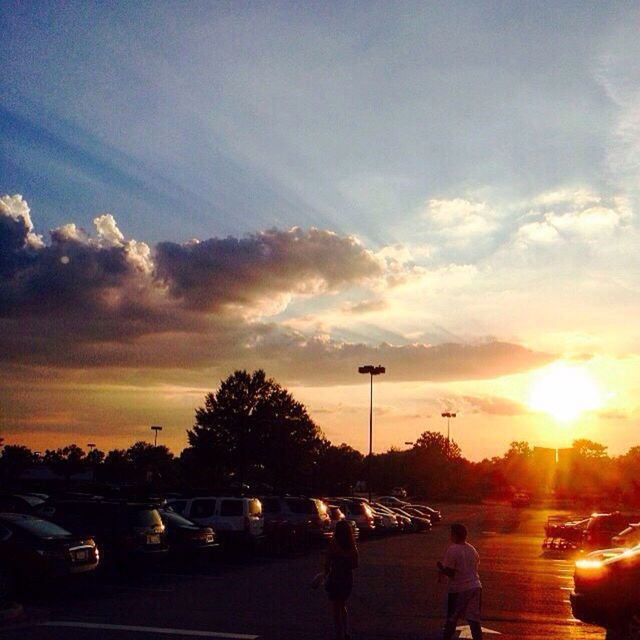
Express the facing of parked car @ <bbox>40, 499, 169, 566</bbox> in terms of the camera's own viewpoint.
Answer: facing away from the viewer and to the left of the viewer

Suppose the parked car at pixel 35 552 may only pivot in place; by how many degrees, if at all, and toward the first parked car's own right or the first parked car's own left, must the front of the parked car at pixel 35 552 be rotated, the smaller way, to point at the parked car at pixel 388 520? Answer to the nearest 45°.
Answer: approximately 90° to the first parked car's own right

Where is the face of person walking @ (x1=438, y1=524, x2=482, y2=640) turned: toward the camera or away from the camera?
away from the camera

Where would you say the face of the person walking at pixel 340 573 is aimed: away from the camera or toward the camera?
away from the camera

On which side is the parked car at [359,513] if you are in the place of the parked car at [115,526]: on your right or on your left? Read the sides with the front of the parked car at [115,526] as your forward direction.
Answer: on your right

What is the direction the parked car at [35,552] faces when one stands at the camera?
facing away from the viewer and to the left of the viewer
